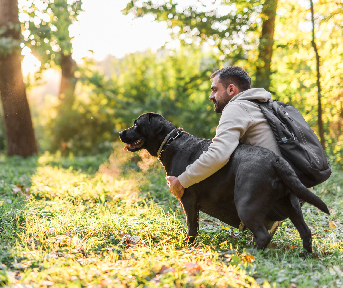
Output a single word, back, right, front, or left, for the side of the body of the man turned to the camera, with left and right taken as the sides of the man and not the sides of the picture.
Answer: left

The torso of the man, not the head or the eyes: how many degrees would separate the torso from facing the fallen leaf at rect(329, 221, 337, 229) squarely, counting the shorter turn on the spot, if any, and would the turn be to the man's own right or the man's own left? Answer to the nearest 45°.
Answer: approximately 135° to the man's own right

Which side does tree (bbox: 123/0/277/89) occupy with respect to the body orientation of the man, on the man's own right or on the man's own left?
on the man's own right

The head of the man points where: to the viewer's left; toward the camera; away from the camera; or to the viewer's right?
to the viewer's left

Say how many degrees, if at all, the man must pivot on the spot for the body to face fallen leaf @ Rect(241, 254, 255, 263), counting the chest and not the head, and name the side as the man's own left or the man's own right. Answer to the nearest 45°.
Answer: approximately 90° to the man's own left
